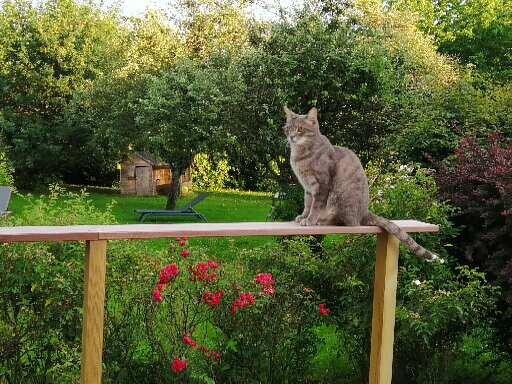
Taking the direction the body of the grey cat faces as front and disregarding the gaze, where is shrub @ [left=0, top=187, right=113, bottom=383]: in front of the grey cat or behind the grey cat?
in front

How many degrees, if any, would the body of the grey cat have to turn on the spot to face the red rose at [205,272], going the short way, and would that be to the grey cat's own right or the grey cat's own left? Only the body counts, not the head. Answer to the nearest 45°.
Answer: approximately 45° to the grey cat's own right

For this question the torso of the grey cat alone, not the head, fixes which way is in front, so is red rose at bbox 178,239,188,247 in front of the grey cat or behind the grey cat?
in front

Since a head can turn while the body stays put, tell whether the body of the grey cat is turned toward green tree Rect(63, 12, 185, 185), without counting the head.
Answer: no

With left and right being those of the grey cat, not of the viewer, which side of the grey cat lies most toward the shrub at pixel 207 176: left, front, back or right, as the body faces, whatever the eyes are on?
right

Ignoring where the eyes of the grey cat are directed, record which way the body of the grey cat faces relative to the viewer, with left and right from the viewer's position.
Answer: facing to the left of the viewer

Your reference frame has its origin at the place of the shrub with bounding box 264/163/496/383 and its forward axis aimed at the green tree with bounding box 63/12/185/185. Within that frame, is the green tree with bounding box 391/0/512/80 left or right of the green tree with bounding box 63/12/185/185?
right

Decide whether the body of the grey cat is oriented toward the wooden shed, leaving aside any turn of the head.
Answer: no

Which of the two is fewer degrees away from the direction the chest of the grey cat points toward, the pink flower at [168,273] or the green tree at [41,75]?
the pink flower
